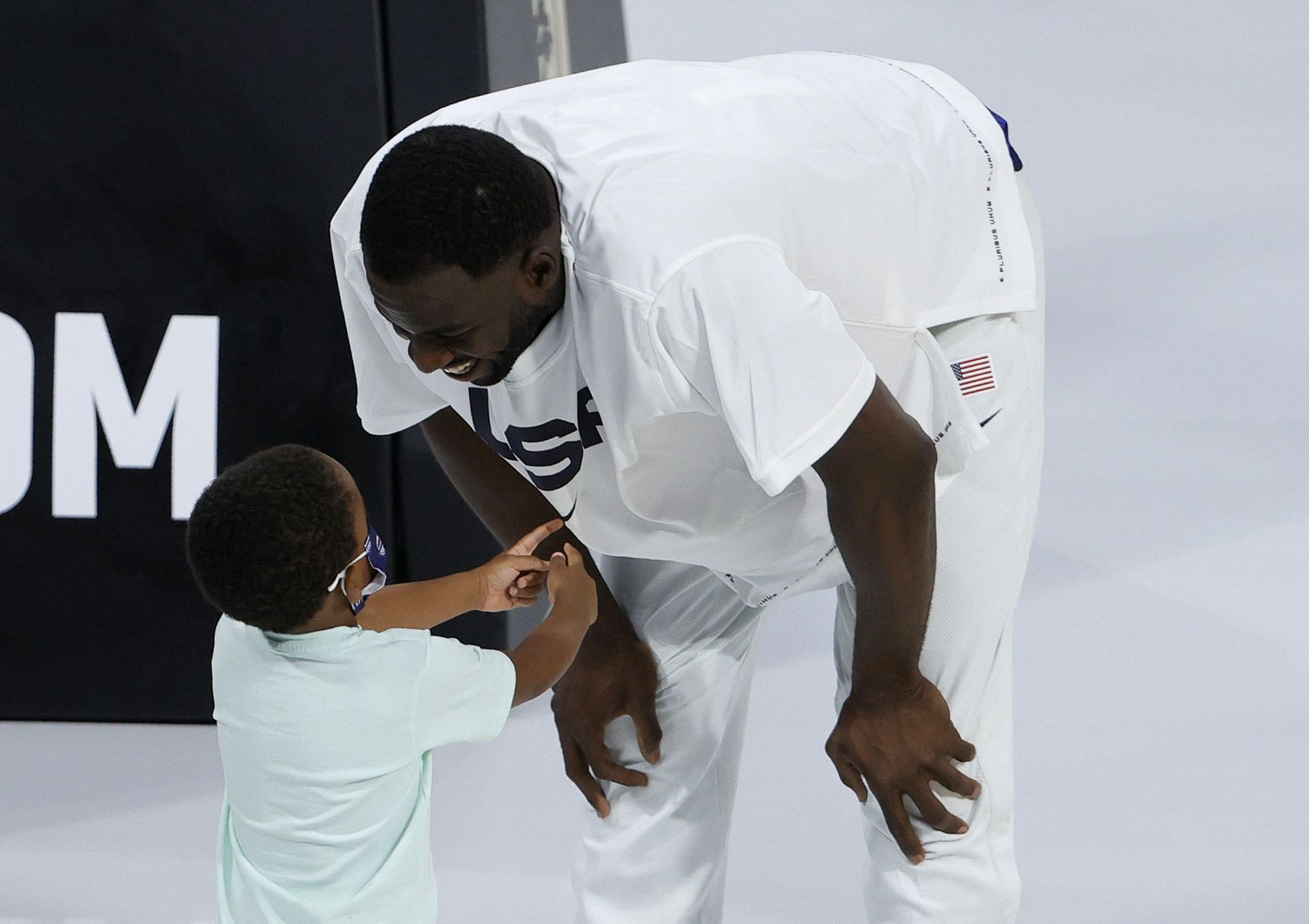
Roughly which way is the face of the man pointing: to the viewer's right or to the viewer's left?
to the viewer's left

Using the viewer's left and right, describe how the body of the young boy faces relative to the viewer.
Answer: facing away from the viewer and to the right of the viewer

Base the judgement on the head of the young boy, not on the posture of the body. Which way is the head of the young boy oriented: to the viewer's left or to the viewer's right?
to the viewer's right

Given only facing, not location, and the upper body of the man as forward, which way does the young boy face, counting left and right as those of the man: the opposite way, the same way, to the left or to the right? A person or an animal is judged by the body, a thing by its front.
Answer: the opposite way

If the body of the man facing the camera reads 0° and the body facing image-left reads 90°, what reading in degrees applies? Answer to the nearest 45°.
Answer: approximately 45°
